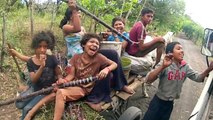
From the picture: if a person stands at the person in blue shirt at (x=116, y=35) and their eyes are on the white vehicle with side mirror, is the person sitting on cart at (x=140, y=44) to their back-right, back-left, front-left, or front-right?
front-left

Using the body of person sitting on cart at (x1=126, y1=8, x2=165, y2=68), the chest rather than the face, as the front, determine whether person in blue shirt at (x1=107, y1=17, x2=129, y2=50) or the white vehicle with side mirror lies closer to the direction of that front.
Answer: the white vehicle with side mirror

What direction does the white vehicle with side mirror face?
away from the camera
